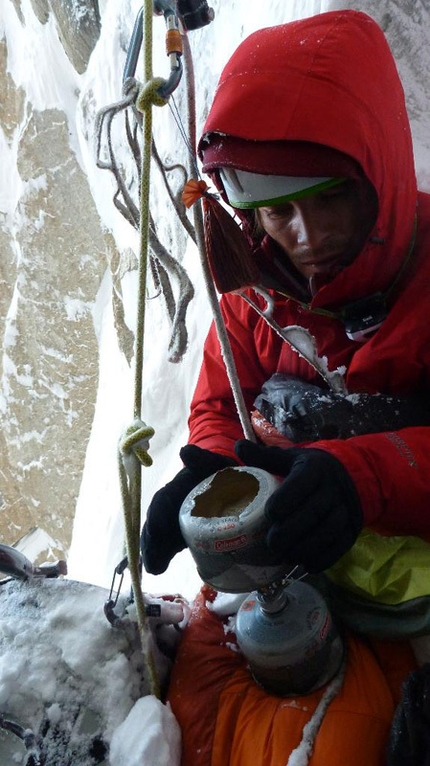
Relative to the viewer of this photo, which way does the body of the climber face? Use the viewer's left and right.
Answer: facing the viewer and to the left of the viewer

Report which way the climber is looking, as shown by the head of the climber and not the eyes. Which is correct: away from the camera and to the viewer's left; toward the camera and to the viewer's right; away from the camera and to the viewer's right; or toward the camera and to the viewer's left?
toward the camera and to the viewer's left
